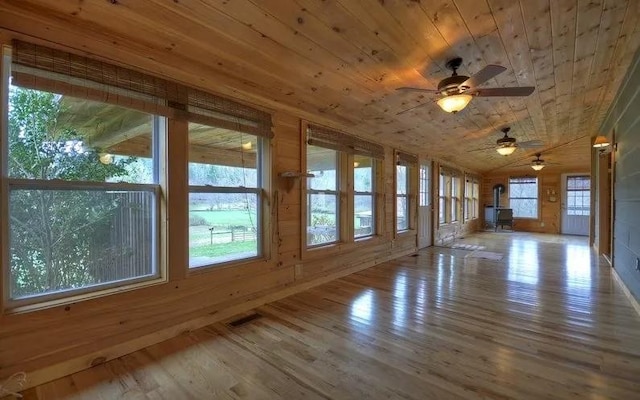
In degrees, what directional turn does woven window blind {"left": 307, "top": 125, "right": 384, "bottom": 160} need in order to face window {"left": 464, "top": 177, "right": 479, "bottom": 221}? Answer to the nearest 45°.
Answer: approximately 90° to its left

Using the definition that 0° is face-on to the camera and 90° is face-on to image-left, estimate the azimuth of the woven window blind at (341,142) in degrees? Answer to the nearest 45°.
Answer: approximately 315°

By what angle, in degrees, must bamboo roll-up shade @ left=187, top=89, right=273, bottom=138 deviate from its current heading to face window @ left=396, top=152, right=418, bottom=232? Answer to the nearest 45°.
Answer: approximately 90° to its left

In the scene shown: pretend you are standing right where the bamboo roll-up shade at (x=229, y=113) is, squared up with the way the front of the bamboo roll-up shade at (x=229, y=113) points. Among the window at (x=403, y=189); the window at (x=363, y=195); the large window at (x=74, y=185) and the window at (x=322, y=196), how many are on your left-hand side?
3

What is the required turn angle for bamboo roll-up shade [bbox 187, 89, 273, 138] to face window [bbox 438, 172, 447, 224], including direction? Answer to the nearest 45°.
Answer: approximately 90° to its left

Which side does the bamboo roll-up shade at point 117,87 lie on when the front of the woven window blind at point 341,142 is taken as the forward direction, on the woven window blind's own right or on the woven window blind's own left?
on the woven window blind's own right

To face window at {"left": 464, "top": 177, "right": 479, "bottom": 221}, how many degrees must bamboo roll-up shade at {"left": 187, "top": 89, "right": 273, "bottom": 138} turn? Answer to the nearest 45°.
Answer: approximately 90° to its left

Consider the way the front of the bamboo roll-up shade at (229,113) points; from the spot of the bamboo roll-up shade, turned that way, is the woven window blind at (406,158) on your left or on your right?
on your left

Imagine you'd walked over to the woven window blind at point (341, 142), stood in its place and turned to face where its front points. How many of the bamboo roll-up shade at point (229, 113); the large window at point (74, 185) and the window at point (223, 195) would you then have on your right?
3

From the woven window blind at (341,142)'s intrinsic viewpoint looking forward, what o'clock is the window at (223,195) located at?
The window is roughly at 3 o'clock from the woven window blind.
